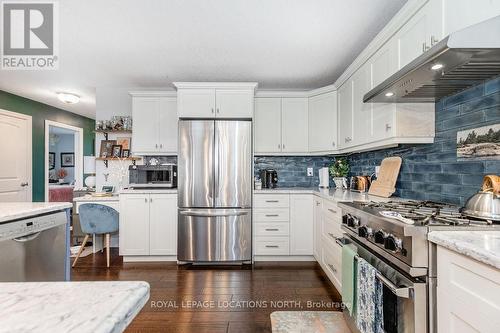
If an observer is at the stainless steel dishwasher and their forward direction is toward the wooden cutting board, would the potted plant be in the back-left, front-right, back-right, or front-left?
front-left

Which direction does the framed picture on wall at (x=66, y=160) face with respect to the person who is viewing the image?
facing the viewer

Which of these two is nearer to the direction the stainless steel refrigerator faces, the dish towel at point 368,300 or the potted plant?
the dish towel

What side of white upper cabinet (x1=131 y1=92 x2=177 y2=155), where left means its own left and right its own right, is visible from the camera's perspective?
front

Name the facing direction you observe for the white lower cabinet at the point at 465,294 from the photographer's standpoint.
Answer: facing the viewer and to the left of the viewer

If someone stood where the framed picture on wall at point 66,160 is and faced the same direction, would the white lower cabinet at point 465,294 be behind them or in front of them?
in front

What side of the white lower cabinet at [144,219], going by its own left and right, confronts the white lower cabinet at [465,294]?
front

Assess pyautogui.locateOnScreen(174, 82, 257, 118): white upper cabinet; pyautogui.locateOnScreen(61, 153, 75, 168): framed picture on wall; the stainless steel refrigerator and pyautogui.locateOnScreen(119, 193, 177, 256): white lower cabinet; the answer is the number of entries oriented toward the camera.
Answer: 4

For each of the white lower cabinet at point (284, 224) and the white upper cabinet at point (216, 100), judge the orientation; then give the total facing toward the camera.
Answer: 2

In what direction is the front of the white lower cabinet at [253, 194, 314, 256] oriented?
toward the camera

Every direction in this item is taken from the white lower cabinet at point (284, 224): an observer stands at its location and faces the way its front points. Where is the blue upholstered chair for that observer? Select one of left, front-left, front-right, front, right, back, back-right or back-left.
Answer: right

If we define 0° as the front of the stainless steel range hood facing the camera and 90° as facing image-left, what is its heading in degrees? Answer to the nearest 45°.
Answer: approximately 45°

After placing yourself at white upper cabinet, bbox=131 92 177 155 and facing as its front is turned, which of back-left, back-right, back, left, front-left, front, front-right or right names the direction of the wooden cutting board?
front-left

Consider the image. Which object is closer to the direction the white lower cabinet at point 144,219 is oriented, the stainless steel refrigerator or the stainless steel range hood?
the stainless steel range hood

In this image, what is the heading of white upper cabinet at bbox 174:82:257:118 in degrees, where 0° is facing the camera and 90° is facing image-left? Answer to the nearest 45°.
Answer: approximately 0°

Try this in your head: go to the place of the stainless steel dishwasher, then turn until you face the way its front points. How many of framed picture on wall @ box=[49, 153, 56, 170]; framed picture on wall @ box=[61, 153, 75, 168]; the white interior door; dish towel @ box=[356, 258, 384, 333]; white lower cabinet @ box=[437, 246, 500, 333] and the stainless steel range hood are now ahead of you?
3

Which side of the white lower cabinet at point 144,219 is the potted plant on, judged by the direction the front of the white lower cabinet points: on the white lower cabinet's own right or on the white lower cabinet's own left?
on the white lower cabinet's own left
